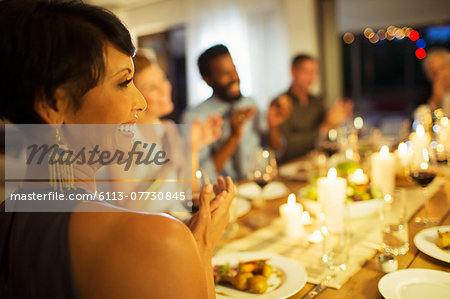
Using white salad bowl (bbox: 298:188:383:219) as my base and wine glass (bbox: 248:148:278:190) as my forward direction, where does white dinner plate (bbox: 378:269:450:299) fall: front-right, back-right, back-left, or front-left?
back-left

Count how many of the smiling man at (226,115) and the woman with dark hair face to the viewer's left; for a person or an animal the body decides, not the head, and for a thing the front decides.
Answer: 0

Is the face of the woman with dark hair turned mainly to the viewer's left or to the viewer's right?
to the viewer's right

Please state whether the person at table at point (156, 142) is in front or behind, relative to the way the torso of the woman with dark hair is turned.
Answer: in front

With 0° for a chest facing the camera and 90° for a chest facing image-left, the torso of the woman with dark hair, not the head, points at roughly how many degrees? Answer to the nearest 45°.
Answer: approximately 225°

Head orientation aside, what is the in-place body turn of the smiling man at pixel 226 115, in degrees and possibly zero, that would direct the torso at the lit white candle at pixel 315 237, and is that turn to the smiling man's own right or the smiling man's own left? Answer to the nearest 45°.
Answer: approximately 45° to the smiling man's own right

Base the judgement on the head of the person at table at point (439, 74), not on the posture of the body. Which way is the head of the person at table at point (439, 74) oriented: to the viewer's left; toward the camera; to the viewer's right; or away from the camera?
to the viewer's left

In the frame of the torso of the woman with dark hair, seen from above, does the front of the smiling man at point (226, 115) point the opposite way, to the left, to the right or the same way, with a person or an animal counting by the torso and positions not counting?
to the right

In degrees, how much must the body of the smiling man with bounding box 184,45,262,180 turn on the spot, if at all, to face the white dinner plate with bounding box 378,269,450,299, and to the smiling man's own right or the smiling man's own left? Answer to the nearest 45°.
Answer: approximately 45° to the smiling man's own right

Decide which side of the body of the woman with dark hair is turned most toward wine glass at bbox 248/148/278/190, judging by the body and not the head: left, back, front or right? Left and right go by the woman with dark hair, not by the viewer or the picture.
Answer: front

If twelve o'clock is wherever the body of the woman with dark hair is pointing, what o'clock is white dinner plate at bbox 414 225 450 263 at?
The white dinner plate is roughly at 1 o'clock from the woman with dark hair.

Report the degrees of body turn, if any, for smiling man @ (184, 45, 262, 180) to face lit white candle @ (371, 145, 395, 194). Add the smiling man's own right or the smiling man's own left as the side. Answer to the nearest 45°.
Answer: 0° — they already face it
